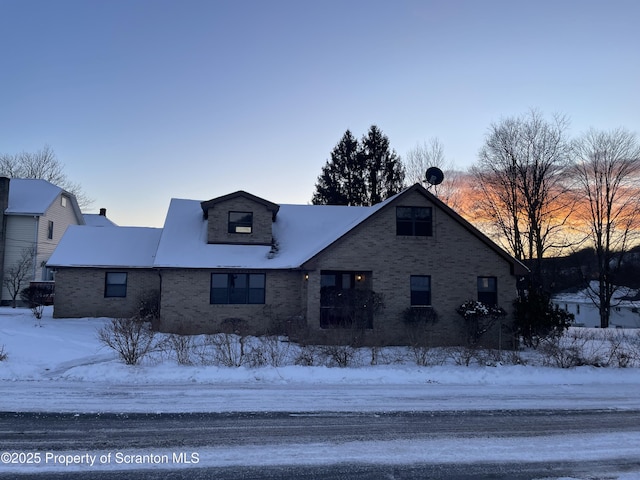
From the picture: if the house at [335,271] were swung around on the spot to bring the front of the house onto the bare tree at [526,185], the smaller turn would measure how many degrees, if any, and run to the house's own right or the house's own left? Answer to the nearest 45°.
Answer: approximately 135° to the house's own left

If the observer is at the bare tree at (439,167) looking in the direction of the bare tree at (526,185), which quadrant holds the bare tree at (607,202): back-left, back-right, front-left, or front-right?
front-left

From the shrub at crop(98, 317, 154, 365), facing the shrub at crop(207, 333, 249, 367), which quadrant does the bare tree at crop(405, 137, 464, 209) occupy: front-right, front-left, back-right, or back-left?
front-left

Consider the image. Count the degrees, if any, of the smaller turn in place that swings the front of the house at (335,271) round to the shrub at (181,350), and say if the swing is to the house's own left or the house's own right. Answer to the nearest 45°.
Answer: approximately 45° to the house's own right

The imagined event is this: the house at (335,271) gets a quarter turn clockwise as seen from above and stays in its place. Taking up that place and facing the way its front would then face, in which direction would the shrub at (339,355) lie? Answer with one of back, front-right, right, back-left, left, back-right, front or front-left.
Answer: left

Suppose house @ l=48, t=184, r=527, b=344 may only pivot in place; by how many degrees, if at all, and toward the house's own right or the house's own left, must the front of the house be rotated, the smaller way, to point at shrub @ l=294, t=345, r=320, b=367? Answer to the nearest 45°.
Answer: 0° — it already faces it

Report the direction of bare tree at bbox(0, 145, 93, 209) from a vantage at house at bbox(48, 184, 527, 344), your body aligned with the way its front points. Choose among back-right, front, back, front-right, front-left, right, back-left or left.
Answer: back-right

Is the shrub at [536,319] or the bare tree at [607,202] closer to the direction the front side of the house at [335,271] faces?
the shrub

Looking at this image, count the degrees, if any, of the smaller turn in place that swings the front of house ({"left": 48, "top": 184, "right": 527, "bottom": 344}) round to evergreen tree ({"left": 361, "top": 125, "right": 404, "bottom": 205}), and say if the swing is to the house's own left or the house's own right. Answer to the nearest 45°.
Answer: approximately 180°

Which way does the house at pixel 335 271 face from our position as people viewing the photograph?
facing the viewer
